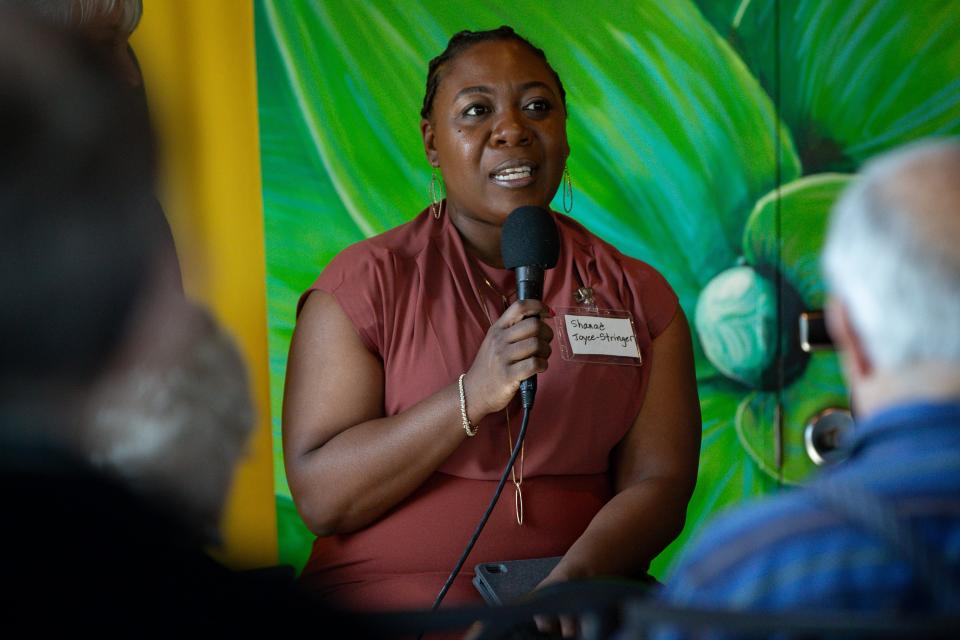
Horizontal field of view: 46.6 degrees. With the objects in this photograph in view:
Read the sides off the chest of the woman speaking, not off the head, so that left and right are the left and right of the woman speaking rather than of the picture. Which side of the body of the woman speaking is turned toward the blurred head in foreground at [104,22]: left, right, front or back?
front

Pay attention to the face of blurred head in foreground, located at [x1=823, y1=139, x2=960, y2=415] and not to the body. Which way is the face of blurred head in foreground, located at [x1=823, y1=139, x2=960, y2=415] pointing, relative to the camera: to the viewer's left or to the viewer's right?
to the viewer's left

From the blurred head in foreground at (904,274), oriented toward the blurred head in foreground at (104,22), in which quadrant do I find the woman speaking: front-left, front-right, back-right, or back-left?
front-right

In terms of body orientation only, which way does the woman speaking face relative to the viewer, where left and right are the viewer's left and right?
facing the viewer

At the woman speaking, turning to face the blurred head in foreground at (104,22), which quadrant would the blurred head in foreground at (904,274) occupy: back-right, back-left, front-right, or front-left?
front-left

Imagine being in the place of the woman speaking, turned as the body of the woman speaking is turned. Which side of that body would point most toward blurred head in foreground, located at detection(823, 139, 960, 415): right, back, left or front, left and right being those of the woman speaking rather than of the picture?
front

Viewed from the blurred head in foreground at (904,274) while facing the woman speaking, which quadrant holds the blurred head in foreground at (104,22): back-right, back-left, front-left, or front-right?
front-left
